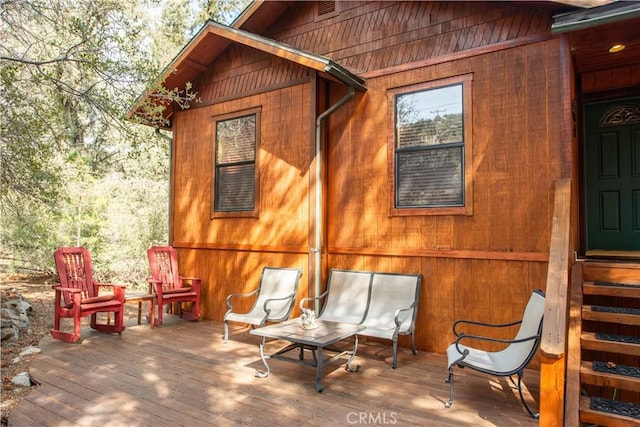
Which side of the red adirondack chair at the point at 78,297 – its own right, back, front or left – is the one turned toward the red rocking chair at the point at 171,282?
left

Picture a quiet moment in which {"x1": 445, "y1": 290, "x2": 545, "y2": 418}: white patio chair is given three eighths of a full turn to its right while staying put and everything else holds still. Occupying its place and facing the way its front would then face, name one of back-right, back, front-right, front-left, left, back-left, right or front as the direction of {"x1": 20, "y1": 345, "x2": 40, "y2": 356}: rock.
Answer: back-left

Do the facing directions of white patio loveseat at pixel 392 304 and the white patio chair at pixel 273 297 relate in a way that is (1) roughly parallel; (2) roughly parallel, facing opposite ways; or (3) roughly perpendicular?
roughly parallel

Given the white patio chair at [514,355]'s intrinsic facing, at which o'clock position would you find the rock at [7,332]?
The rock is roughly at 12 o'clock from the white patio chair.

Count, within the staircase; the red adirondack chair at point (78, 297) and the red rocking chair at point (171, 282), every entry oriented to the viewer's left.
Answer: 0

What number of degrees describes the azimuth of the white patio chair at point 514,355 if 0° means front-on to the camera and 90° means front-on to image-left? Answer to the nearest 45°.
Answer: approximately 90°

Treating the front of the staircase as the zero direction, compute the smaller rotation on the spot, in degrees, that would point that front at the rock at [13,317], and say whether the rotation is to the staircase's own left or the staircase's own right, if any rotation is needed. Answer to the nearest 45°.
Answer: approximately 90° to the staircase's own right

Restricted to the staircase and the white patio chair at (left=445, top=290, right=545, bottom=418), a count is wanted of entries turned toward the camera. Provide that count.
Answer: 1

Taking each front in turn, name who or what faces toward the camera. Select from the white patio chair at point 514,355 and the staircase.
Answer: the staircase

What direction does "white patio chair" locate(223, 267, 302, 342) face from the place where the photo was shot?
facing the viewer and to the left of the viewer

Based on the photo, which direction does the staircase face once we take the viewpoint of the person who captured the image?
facing the viewer

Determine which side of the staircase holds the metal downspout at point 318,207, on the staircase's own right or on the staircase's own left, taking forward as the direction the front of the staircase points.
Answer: on the staircase's own right

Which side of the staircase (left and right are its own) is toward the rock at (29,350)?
right

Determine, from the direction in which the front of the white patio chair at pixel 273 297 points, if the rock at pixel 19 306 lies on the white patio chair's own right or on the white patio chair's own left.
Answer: on the white patio chair's own right
